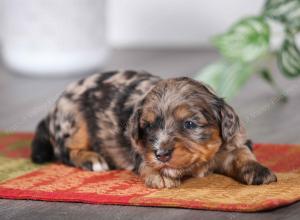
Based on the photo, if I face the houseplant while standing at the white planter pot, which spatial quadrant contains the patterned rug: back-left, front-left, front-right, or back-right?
front-right

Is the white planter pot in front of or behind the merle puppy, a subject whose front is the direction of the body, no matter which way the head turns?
behind
